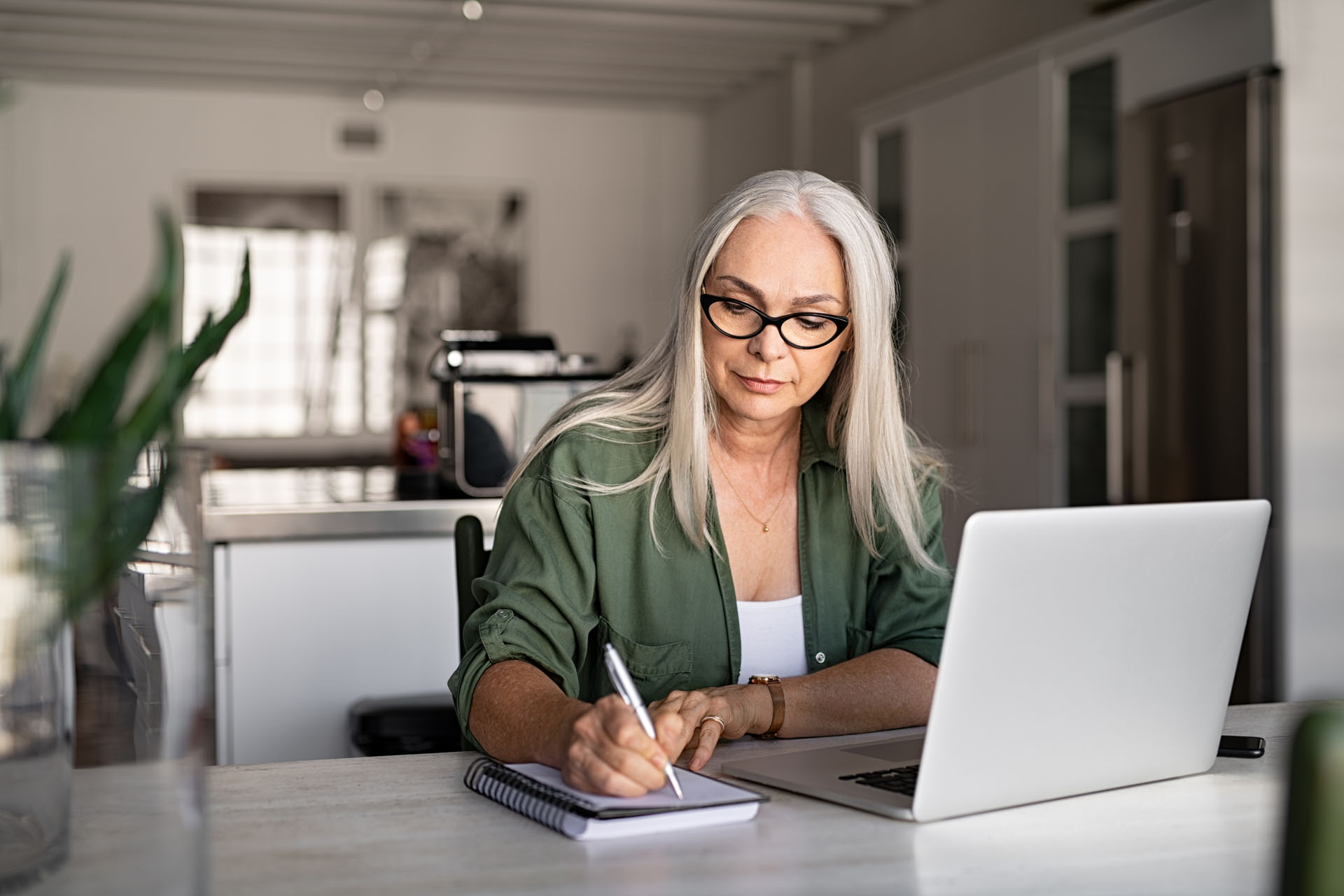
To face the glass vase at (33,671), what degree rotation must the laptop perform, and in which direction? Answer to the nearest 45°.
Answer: approximately 90° to its left

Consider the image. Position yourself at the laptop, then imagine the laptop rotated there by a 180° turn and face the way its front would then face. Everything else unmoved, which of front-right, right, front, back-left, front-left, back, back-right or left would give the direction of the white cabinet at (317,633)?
back

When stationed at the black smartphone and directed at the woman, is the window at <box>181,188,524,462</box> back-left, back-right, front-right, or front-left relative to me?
front-right

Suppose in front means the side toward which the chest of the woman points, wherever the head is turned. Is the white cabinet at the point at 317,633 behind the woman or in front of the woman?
behind

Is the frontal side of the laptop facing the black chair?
yes

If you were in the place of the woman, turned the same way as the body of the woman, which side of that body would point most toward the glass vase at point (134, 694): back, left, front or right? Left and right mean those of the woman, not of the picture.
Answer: front

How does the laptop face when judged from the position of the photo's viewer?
facing away from the viewer and to the left of the viewer

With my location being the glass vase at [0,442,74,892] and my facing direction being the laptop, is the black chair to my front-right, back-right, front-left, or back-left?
front-left

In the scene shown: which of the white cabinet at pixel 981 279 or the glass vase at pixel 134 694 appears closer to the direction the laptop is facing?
the white cabinet

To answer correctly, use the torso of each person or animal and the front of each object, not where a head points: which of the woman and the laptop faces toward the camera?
the woman

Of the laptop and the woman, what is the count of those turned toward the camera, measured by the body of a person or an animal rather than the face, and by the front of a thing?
1

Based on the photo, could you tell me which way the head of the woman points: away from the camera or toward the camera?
toward the camera

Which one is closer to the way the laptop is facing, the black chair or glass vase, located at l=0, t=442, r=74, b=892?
the black chair

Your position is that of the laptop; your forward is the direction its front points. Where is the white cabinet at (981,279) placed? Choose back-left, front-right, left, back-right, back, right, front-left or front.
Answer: front-right

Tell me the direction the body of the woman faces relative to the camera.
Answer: toward the camera
